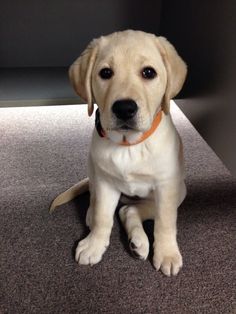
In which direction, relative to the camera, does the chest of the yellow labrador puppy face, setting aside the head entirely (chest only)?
toward the camera
